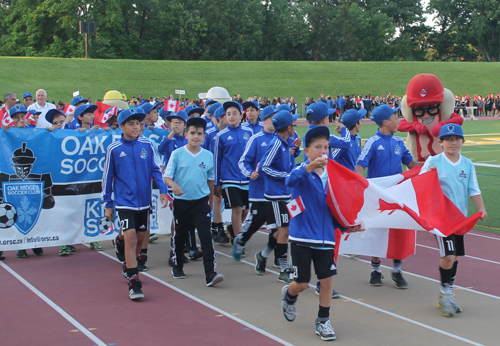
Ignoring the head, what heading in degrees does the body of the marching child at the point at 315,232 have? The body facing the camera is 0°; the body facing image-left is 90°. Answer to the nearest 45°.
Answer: approximately 315°

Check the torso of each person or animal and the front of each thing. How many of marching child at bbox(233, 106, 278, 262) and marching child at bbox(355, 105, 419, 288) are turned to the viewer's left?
0

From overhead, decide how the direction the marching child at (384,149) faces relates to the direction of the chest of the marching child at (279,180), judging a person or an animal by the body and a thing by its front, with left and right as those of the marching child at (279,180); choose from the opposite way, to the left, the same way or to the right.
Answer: the same way

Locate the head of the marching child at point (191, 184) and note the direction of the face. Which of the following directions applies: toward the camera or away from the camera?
toward the camera

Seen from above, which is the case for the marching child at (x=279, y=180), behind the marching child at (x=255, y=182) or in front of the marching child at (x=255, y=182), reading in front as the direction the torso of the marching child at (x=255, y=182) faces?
in front

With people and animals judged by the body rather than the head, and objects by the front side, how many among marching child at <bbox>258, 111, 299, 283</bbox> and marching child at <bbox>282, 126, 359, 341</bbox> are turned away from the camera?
0

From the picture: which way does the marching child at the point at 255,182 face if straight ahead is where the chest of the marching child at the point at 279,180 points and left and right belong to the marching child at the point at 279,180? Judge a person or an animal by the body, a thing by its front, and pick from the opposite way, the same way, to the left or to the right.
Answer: the same way

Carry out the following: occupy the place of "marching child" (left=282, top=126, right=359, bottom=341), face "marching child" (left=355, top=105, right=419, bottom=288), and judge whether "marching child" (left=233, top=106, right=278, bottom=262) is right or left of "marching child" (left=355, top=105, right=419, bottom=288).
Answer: left

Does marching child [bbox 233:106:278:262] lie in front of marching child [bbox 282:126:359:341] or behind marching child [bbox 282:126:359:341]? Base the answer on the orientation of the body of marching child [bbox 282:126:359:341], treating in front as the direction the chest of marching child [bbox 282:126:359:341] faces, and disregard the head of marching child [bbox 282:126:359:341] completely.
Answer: behind

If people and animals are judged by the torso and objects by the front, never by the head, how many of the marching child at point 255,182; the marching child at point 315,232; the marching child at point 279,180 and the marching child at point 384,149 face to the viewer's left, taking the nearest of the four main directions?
0

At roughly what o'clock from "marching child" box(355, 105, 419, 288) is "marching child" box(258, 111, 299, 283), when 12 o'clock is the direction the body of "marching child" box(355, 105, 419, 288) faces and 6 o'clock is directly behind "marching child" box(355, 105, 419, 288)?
"marching child" box(258, 111, 299, 283) is roughly at 4 o'clock from "marching child" box(355, 105, 419, 288).

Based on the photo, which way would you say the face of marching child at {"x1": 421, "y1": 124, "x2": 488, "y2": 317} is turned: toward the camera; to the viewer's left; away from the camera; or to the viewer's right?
toward the camera

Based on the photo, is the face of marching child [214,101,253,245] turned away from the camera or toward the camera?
toward the camera

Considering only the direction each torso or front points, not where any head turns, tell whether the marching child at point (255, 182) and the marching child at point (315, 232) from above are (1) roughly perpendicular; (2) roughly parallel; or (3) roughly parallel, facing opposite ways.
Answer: roughly parallel

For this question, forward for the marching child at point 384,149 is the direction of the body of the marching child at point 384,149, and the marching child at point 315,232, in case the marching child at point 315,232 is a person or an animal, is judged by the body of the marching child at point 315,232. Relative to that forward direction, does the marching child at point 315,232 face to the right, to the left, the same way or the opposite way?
the same way

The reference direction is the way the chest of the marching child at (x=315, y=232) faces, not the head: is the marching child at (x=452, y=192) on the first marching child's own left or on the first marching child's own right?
on the first marching child's own left
